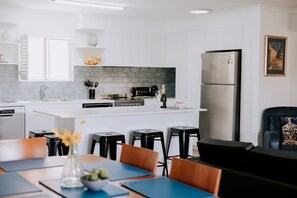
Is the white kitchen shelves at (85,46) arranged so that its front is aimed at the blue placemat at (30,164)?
yes

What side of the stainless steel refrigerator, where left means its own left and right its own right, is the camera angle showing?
front

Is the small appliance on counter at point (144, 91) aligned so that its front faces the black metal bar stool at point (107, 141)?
yes

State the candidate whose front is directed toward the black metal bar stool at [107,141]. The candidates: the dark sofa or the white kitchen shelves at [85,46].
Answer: the white kitchen shelves

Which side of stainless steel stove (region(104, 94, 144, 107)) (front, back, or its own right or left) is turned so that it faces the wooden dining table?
front

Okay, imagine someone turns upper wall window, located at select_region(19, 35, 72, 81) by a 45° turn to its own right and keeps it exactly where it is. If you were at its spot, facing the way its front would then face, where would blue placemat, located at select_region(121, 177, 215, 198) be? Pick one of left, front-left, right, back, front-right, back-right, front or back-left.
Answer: front-left

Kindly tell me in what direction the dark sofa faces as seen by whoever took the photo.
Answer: facing away from the viewer and to the right of the viewer

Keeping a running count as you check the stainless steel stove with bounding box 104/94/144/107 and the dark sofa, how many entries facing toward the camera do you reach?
1

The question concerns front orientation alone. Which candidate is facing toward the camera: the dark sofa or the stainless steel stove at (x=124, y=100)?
the stainless steel stove

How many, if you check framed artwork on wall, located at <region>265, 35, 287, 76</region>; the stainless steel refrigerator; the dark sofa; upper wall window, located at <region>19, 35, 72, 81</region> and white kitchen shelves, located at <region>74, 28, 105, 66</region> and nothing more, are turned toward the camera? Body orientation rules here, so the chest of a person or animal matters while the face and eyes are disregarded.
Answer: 4

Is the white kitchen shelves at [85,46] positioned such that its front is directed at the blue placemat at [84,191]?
yes

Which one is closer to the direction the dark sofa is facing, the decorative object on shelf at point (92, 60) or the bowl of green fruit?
the decorative object on shelf

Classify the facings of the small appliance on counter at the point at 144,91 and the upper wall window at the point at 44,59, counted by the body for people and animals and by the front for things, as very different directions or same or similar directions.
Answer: same or similar directions

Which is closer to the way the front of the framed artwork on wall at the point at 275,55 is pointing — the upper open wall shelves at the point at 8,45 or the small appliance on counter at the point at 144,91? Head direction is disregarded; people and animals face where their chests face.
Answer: the upper open wall shelves

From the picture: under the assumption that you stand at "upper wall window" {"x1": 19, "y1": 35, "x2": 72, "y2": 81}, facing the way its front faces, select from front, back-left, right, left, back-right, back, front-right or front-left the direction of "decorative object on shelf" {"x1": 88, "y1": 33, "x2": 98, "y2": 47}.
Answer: left

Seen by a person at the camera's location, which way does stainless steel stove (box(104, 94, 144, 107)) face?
facing the viewer

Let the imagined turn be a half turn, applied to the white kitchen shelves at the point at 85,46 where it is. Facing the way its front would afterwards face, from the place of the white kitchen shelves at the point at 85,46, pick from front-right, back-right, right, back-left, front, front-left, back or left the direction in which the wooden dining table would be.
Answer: back

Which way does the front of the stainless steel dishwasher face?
toward the camera
